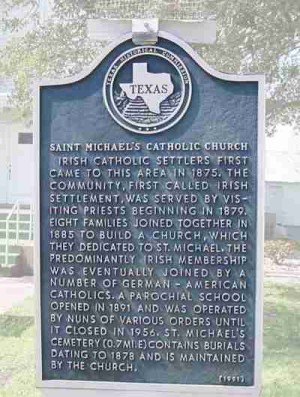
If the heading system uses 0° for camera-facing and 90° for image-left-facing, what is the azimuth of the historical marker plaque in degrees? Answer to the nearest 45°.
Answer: approximately 0°
